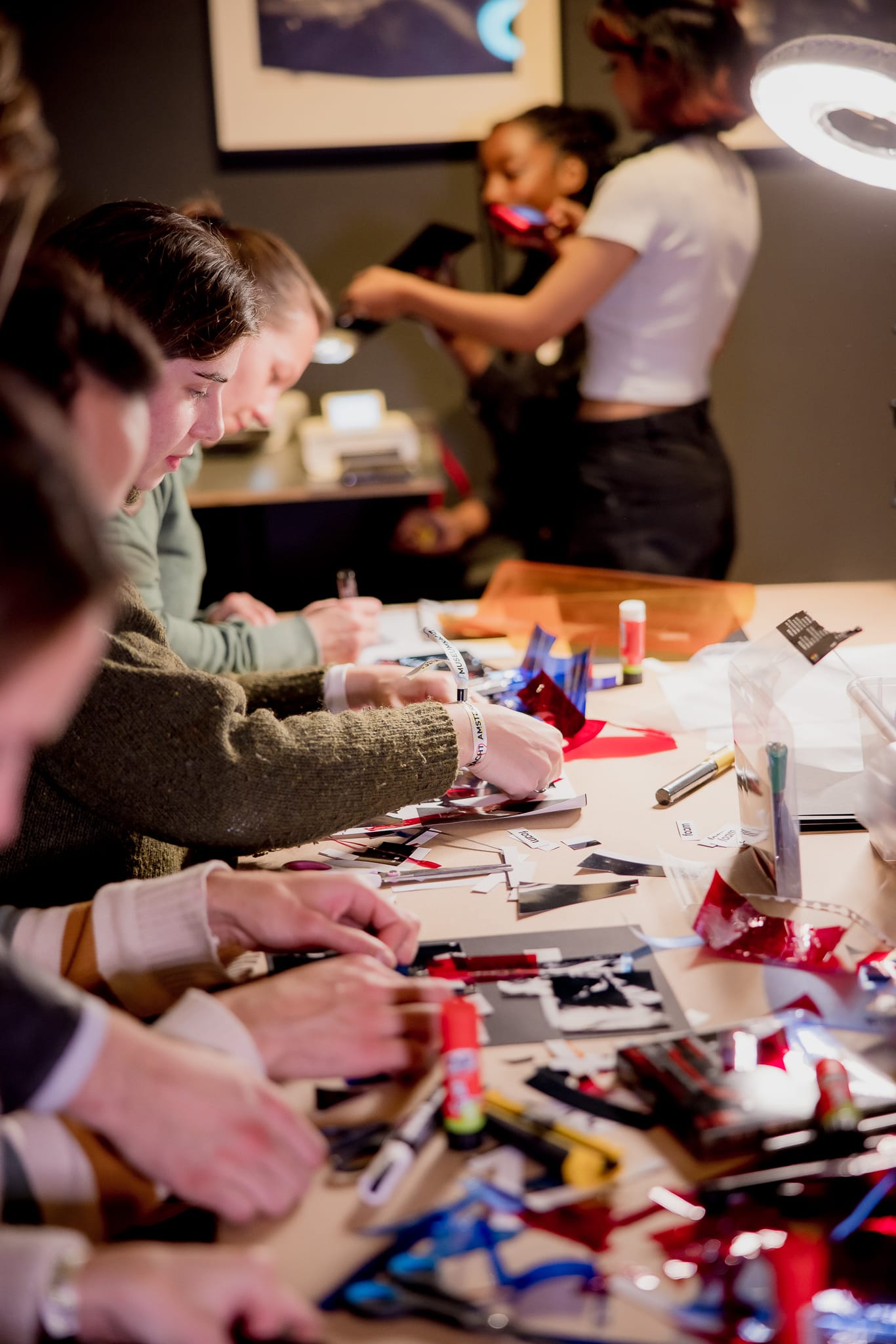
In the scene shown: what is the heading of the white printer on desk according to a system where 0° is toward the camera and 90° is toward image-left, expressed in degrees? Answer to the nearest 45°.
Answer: approximately 0°

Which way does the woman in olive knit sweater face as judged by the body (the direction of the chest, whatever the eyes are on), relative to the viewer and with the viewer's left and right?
facing to the right of the viewer

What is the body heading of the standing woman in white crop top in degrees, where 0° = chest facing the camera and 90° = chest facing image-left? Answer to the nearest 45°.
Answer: approximately 135°

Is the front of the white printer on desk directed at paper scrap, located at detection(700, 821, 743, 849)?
yes

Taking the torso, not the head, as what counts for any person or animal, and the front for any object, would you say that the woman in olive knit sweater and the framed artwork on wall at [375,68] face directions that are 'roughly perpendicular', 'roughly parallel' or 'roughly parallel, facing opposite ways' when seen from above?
roughly perpendicular

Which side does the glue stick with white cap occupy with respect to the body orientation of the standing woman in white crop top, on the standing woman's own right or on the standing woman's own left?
on the standing woman's own left

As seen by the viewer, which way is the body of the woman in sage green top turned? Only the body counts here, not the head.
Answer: to the viewer's right

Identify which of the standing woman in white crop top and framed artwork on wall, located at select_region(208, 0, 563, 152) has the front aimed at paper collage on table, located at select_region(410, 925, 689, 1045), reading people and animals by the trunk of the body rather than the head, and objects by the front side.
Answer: the framed artwork on wall

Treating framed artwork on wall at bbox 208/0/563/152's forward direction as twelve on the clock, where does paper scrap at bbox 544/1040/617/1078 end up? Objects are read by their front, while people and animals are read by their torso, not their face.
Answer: The paper scrap is roughly at 12 o'clock from the framed artwork on wall.
